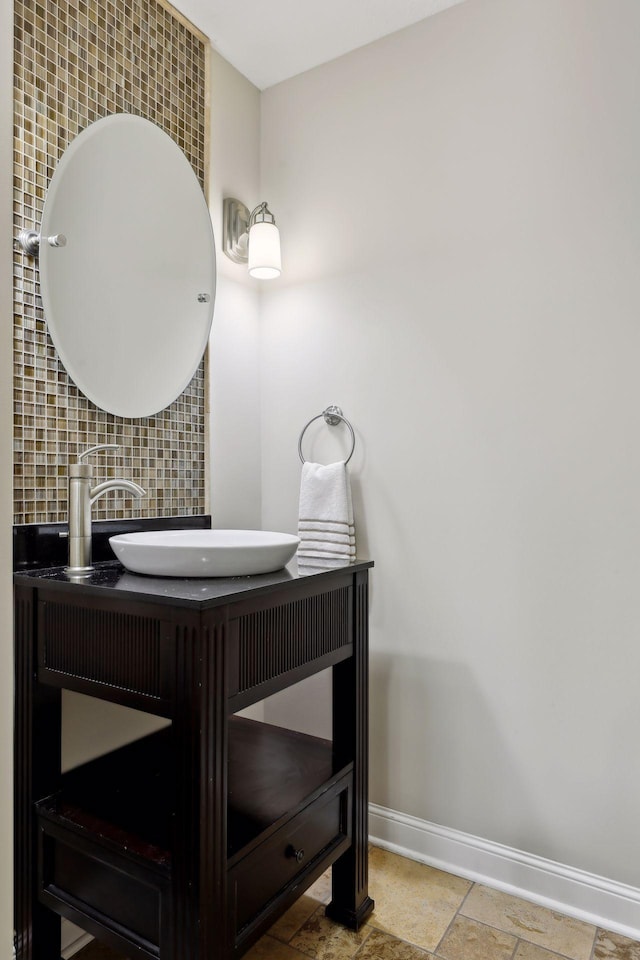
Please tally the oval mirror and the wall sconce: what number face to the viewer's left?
0

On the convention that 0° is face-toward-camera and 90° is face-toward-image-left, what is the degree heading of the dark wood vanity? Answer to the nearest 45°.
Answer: approximately 315°
